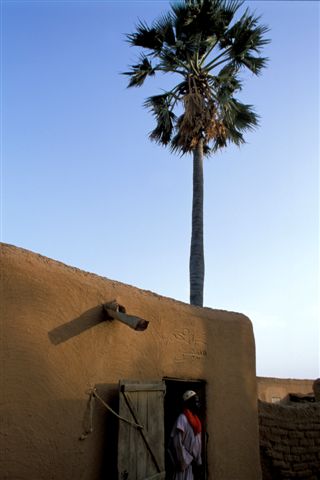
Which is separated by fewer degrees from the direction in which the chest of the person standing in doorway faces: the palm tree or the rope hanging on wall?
the rope hanging on wall

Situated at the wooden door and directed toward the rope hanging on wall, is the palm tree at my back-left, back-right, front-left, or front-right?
back-right

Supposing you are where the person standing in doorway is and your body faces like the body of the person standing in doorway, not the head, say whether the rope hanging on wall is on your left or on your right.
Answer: on your right

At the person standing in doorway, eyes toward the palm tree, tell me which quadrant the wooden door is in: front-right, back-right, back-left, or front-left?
back-left

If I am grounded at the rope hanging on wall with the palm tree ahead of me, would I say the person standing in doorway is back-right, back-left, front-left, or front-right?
front-right

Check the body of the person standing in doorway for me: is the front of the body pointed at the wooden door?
no

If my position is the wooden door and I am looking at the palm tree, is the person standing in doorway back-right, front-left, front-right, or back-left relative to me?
front-right

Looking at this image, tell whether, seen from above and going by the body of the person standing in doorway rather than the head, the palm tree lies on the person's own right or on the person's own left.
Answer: on the person's own left

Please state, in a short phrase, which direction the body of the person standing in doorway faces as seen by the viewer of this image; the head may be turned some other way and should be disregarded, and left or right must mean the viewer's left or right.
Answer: facing the viewer and to the right of the viewer
